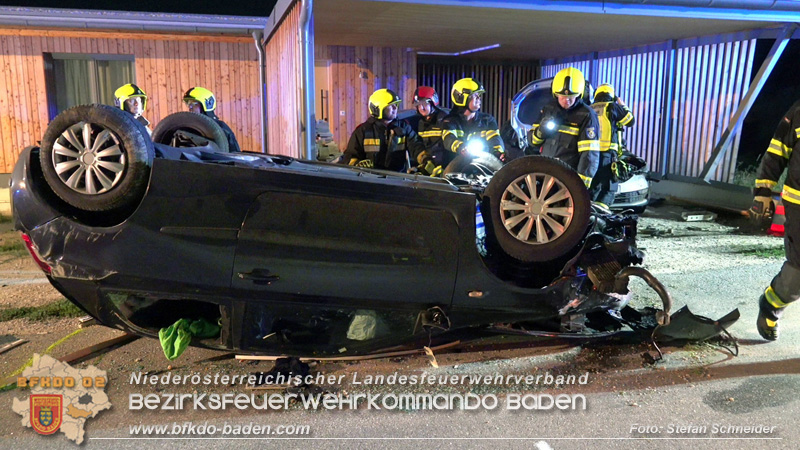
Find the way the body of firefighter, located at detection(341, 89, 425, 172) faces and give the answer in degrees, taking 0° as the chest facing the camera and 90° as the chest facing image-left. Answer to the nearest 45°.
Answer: approximately 315°

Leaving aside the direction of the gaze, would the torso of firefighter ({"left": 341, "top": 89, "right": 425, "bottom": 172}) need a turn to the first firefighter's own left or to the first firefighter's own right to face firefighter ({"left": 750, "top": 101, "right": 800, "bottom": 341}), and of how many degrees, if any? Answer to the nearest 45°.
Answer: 0° — they already face them

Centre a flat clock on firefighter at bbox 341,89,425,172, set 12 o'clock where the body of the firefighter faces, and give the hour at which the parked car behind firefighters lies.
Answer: The parked car behind firefighters is roughly at 9 o'clock from the firefighter.

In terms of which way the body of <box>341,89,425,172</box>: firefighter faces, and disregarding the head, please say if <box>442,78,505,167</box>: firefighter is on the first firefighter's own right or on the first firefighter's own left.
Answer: on the first firefighter's own left

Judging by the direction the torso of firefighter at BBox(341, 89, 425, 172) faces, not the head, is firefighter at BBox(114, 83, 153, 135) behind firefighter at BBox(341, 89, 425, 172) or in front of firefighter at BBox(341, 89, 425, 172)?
behind

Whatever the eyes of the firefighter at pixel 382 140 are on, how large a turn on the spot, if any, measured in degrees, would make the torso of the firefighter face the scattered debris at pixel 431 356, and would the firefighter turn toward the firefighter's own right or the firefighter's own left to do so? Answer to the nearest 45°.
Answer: approximately 45° to the firefighter's own right

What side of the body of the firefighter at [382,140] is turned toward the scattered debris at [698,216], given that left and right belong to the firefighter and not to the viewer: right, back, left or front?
left
